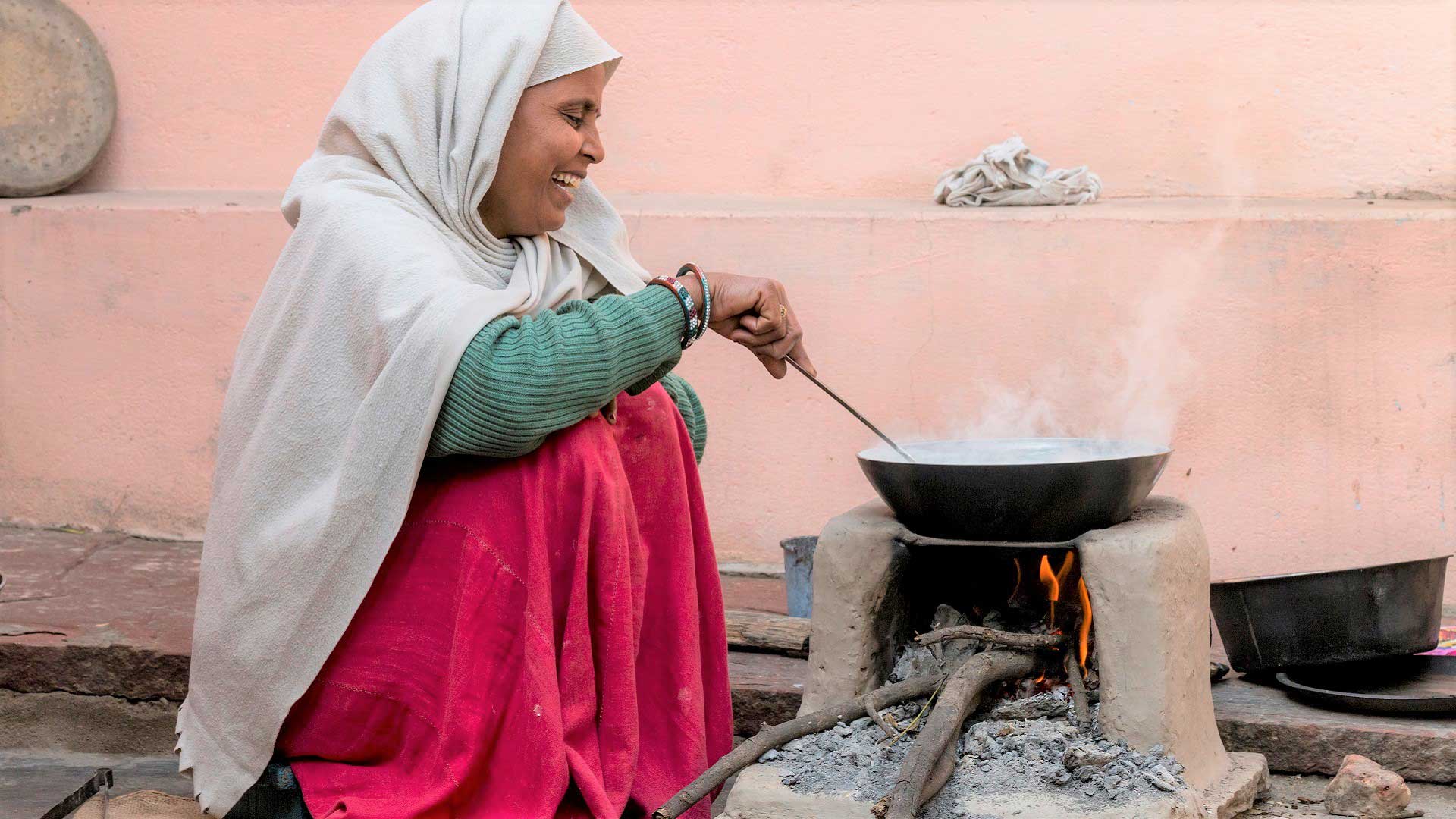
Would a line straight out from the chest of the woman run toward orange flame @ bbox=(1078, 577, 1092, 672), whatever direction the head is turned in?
yes

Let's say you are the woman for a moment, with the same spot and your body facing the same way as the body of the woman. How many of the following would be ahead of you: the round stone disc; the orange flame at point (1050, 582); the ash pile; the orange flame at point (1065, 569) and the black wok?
4

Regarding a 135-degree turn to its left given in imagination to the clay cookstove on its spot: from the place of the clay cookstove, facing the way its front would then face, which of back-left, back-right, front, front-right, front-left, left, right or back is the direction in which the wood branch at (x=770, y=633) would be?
left

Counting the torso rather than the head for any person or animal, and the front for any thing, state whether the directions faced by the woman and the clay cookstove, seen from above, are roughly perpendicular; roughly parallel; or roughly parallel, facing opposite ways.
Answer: roughly perpendicular

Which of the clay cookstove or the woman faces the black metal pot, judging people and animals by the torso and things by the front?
the woman

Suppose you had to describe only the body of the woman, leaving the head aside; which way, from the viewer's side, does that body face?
to the viewer's right

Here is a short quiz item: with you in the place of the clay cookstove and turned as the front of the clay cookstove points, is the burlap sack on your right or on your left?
on your right

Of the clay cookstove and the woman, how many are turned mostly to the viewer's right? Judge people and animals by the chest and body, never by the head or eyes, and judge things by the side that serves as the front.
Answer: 1

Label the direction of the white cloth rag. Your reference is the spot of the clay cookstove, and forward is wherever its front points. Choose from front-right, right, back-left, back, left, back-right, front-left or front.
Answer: back

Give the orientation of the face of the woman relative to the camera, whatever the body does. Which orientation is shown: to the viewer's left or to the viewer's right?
to the viewer's right

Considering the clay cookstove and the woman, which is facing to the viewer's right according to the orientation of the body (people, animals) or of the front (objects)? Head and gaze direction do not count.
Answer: the woman

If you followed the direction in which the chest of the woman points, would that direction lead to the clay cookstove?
yes
